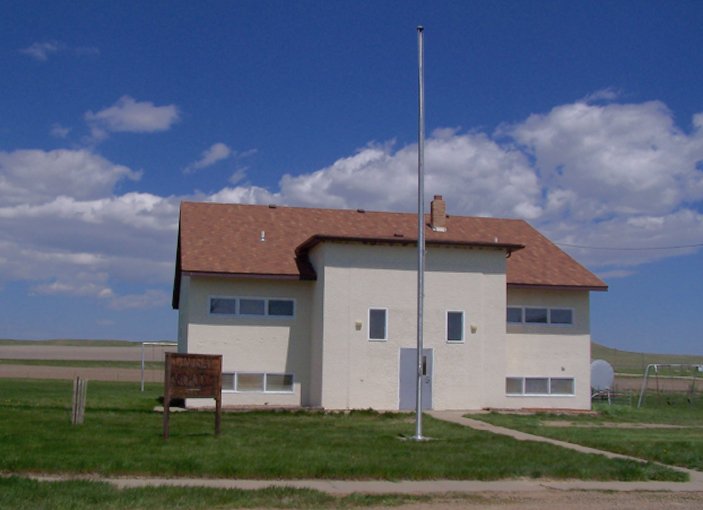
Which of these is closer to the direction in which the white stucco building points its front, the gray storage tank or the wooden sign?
the wooden sign

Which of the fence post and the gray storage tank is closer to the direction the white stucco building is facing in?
the fence post

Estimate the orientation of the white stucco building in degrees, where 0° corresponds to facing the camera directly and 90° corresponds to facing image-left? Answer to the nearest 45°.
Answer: approximately 0°

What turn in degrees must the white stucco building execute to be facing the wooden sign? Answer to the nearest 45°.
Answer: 0° — it already faces it

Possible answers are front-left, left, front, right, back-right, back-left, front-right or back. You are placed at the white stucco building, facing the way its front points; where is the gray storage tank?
back-left

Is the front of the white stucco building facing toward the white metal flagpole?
yes

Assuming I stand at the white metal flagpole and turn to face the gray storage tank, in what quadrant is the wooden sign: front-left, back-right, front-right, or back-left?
back-left

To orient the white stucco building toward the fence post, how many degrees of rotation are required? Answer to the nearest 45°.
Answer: approximately 45° to its right

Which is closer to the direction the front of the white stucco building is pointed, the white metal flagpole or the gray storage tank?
the white metal flagpole
